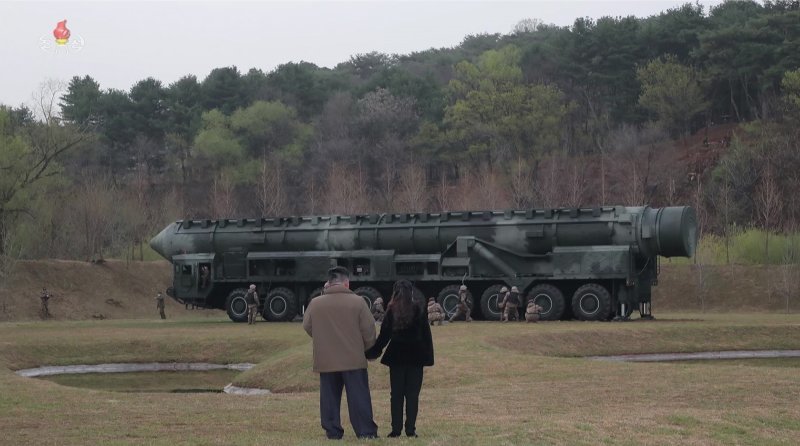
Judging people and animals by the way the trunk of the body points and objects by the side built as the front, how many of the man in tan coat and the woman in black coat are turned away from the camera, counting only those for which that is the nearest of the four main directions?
2

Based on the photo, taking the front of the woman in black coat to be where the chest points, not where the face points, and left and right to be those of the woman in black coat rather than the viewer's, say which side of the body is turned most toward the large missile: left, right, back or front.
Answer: front

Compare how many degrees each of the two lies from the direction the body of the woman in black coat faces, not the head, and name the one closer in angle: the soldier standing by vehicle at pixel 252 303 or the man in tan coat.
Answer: the soldier standing by vehicle

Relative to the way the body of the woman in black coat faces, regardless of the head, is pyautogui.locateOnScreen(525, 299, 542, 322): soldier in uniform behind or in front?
in front

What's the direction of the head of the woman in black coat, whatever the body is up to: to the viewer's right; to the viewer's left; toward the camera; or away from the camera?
away from the camera

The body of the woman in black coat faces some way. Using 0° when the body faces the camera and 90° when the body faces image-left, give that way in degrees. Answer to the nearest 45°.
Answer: approximately 180°

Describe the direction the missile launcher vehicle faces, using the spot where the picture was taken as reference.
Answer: facing to the left of the viewer

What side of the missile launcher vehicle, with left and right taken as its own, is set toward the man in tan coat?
left

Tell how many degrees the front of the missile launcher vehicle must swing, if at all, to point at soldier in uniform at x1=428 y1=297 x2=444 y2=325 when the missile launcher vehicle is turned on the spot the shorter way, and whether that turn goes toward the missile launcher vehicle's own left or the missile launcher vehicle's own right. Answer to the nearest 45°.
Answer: approximately 90° to the missile launcher vehicle's own left

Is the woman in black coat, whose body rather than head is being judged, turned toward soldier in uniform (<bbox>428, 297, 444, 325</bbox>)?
yes

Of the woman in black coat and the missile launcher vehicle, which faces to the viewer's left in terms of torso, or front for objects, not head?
the missile launcher vehicle

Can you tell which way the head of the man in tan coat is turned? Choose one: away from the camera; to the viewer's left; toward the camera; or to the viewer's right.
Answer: away from the camera

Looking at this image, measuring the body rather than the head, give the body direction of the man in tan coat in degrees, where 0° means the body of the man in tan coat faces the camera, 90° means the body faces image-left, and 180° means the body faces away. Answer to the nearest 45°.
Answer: approximately 180°

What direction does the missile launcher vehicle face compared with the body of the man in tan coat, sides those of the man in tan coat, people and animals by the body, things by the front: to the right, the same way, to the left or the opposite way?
to the left

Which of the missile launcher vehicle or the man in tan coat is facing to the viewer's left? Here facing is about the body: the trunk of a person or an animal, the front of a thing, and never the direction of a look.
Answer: the missile launcher vehicle

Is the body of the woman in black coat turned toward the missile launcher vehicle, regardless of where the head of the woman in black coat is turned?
yes

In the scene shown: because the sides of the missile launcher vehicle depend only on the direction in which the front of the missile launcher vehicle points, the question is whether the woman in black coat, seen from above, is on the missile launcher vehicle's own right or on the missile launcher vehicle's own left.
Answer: on the missile launcher vehicle's own left
